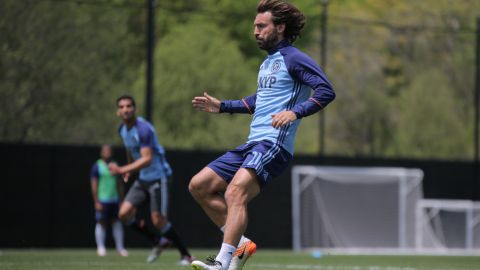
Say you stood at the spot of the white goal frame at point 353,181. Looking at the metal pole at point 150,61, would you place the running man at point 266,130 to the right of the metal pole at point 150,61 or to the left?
left

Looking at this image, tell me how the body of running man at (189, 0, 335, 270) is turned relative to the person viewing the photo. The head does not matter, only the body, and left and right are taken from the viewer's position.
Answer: facing the viewer and to the left of the viewer

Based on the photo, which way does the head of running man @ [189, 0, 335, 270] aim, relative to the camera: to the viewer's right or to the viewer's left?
to the viewer's left

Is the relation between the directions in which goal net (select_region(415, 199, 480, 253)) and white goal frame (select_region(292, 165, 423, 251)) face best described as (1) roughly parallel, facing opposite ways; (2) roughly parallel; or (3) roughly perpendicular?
roughly parallel

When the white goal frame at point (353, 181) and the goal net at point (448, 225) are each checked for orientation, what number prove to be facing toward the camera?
2

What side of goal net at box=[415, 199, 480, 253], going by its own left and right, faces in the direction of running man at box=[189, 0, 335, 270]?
front

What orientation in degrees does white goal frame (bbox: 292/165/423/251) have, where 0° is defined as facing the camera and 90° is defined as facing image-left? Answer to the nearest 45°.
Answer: approximately 0°
